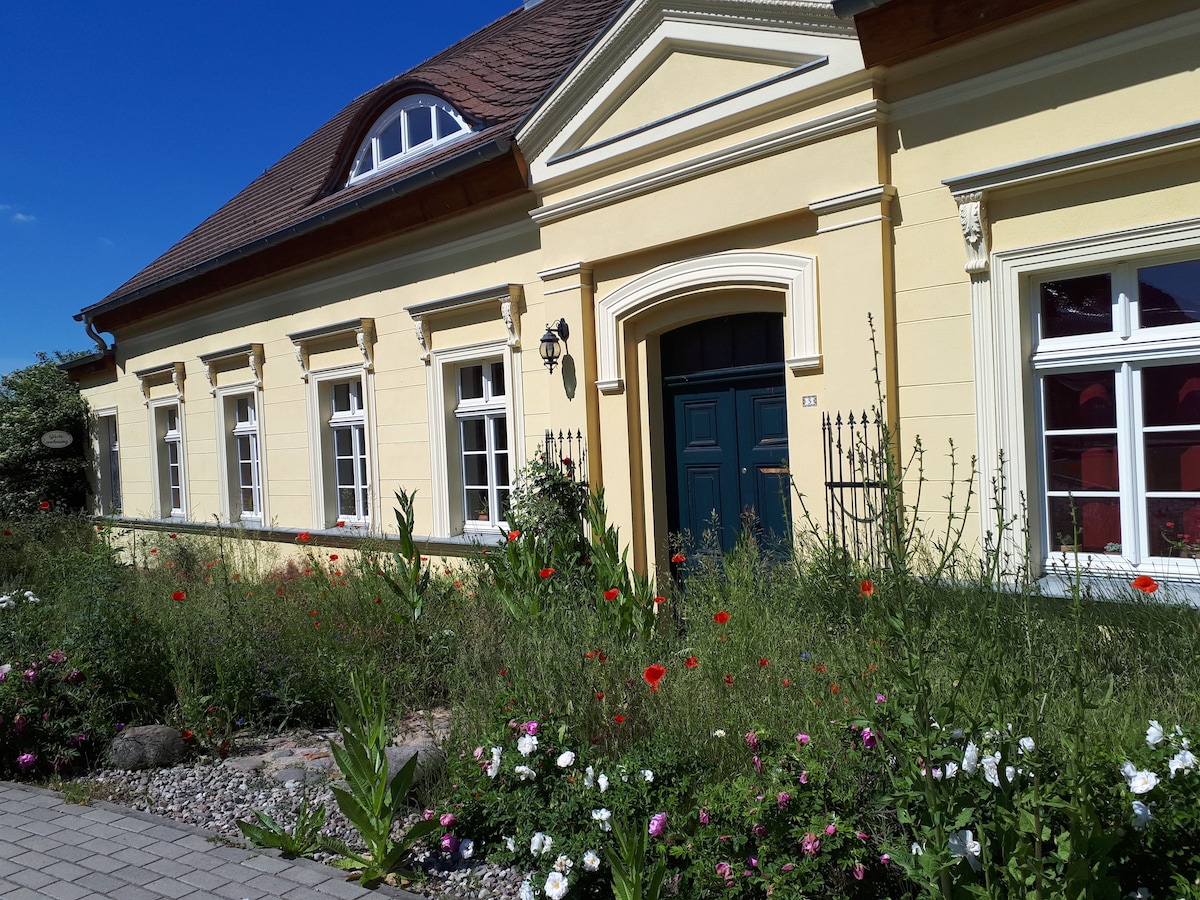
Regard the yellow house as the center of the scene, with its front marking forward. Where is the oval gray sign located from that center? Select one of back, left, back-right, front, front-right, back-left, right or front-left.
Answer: right

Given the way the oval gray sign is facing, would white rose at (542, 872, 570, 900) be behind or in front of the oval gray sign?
in front

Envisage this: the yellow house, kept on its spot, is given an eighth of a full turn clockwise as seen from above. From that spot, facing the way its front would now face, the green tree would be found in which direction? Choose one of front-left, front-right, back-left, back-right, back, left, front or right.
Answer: front-right

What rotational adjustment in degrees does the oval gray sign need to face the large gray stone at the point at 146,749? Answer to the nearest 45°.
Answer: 0° — it already faces it

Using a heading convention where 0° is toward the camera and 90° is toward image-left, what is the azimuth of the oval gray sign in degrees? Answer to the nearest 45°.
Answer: approximately 0°

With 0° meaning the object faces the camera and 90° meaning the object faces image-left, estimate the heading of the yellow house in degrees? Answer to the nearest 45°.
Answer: approximately 45°

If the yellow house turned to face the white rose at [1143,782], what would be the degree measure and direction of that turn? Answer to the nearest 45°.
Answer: approximately 45° to its left

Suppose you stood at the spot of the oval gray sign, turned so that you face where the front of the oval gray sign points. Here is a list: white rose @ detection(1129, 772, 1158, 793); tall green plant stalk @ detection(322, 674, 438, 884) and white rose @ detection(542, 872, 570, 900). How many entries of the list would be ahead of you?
3

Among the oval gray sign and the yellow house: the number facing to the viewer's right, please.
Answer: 0

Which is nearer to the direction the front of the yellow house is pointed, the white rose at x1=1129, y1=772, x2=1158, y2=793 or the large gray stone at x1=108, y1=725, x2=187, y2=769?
the large gray stone

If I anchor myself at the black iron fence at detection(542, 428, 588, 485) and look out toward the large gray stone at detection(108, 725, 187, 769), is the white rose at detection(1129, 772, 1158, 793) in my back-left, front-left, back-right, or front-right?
front-left
